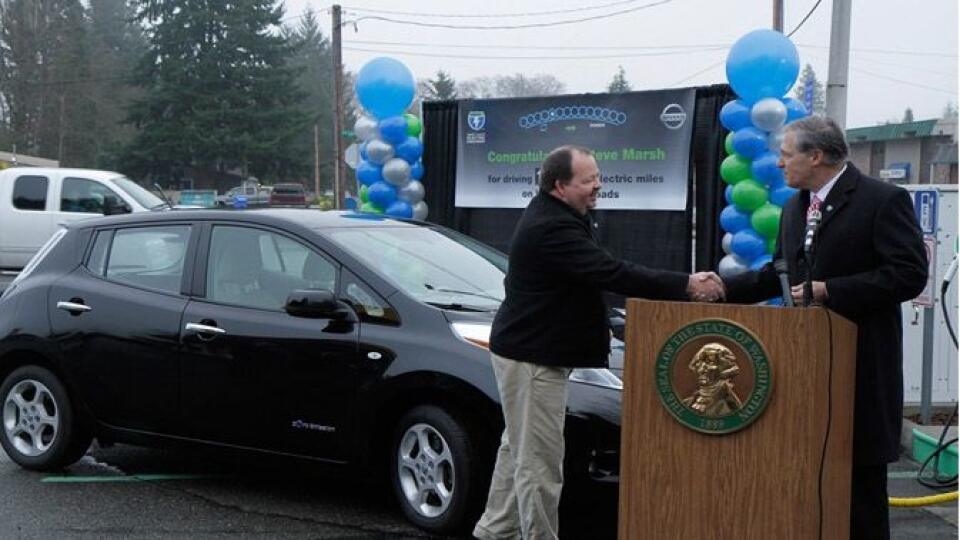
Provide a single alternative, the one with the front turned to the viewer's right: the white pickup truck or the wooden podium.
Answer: the white pickup truck

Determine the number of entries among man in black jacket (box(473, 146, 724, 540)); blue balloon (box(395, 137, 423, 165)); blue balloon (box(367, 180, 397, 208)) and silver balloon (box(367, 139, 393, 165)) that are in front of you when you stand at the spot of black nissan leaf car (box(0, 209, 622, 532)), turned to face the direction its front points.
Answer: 1

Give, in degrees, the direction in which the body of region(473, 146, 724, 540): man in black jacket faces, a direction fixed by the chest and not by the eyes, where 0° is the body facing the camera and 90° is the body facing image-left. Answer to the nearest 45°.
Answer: approximately 270°

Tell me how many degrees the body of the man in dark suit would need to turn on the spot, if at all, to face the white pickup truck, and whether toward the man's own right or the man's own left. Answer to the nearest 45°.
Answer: approximately 90° to the man's own right

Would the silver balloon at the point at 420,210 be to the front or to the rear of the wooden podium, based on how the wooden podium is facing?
to the rear

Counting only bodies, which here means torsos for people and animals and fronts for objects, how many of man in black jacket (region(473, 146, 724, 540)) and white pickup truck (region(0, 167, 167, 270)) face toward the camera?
0

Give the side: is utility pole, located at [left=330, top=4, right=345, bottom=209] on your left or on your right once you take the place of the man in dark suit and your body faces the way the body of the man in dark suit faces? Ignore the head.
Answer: on your right

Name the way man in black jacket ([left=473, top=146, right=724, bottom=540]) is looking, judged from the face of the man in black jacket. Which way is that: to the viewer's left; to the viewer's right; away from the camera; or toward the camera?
to the viewer's right

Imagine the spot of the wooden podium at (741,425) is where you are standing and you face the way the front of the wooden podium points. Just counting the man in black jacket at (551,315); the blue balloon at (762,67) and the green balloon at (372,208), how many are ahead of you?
0

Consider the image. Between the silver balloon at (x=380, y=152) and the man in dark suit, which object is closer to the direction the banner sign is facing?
the man in dark suit

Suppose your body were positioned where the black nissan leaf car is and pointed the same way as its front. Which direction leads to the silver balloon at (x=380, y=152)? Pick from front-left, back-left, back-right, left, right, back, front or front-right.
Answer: back-left

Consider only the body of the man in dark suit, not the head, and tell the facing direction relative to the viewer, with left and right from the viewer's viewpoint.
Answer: facing the viewer and to the left of the viewer

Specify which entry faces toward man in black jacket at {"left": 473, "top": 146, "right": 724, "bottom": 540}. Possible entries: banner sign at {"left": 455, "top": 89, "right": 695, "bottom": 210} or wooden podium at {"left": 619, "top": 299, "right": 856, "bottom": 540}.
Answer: the banner sign

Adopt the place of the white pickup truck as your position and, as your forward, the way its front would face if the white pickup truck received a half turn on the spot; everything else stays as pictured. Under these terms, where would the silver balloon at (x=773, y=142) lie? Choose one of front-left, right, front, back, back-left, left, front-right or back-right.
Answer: back-left

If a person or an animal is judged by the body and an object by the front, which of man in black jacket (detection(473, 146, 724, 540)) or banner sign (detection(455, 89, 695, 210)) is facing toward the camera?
the banner sign

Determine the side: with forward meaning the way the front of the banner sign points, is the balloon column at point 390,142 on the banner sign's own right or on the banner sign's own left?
on the banner sign's own right

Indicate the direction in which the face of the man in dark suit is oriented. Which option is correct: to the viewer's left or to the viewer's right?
to the viewer's left

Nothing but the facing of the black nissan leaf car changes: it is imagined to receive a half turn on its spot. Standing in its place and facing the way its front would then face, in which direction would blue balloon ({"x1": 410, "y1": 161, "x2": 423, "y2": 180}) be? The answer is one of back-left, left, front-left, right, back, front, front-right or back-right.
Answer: front-right

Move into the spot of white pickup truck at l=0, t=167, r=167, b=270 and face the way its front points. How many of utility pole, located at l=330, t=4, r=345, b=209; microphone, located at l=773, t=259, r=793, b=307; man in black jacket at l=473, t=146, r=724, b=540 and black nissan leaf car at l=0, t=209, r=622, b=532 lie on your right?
3
